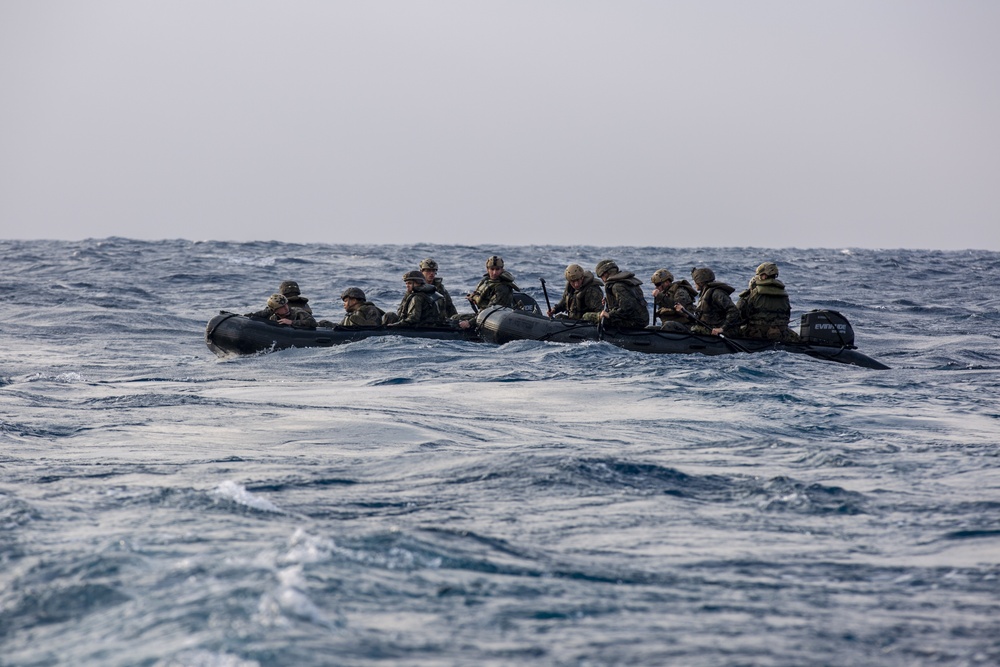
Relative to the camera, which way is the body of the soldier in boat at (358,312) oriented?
to the viewer's left

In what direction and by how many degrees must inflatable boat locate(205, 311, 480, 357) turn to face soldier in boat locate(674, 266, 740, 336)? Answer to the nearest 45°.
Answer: approximately 180°

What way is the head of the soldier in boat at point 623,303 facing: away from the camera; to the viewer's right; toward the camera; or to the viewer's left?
to the viewer's left

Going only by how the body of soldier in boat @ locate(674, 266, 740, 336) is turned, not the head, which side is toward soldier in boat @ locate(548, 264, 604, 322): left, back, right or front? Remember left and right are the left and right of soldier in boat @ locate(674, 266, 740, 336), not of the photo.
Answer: front

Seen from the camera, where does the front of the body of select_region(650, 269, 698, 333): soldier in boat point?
to the viewer's left

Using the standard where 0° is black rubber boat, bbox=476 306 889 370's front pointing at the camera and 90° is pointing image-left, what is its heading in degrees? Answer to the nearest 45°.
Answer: approximately 90°

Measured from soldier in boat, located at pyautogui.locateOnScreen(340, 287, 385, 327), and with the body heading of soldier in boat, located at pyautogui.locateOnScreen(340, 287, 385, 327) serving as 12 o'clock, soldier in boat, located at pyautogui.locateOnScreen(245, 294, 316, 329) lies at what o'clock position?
soldier in boat, located at pyautogui.locateOnScreen(245, 294, 316, 329) is roughly at 12 o'clock from soldier in boat, located at pyautogui.locateOnScreen(340, 287, 385, 327).

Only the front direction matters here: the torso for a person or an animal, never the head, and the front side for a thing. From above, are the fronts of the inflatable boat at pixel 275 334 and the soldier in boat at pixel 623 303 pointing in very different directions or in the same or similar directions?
same or similar directions

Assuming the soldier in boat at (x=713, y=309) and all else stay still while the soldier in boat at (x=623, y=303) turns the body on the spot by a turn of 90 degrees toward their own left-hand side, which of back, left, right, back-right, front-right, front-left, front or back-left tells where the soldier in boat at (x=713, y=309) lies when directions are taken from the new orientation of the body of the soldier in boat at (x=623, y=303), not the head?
left

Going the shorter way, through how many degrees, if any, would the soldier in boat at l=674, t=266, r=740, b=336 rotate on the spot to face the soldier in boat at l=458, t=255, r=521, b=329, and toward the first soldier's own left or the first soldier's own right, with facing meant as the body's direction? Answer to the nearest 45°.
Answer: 0° — they already face them

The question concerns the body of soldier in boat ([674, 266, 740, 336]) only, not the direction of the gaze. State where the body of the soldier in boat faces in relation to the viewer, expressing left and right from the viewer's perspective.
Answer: facing to the left of the viewer

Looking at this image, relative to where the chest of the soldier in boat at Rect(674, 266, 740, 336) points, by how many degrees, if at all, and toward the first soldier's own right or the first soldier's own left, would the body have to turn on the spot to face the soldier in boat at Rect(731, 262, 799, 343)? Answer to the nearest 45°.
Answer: approximately 180°

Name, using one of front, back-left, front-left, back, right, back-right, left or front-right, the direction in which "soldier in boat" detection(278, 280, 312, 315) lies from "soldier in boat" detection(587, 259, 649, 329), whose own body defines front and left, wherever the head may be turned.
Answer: front

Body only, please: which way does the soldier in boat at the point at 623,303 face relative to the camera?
to the viewer's left

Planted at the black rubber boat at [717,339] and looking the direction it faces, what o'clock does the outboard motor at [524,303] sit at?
The outboard motor is roughly at 1 o'clock from the black rubber boat.

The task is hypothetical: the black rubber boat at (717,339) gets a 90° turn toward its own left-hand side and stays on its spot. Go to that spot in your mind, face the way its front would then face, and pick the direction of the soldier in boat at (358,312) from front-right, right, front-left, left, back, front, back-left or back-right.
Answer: right

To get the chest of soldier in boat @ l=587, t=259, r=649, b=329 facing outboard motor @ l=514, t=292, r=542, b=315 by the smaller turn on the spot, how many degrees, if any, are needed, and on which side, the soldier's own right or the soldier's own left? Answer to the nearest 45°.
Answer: approximately 45° to the soldier's own right

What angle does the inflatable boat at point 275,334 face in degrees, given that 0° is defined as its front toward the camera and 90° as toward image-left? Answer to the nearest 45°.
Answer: approximately 90°
